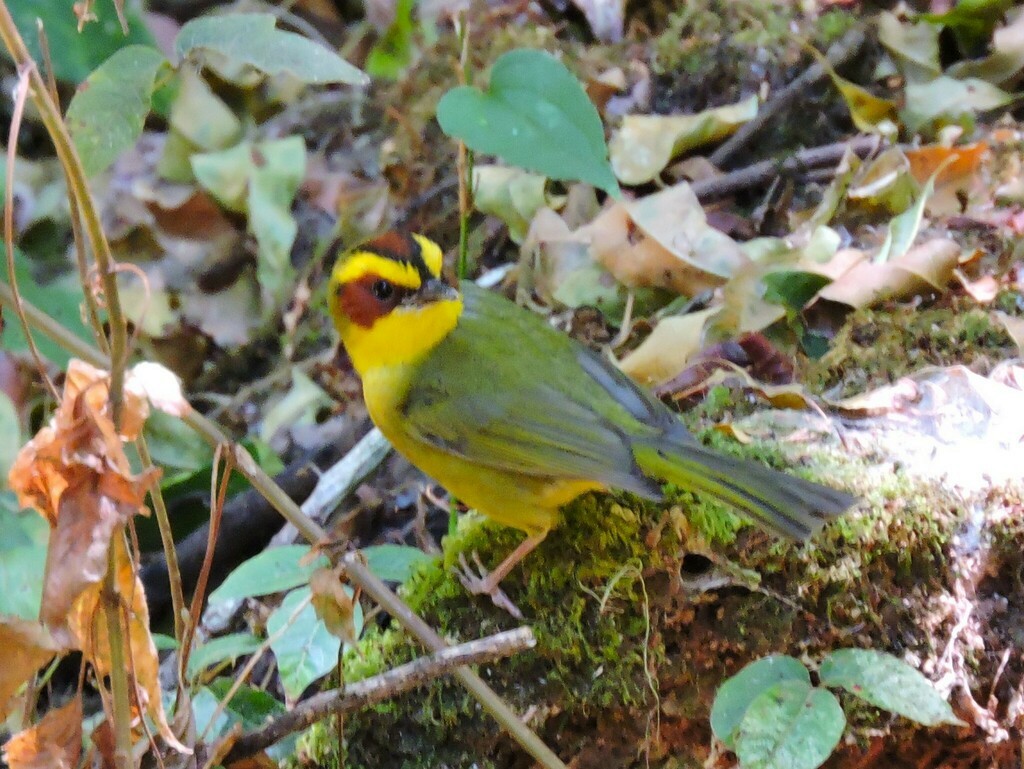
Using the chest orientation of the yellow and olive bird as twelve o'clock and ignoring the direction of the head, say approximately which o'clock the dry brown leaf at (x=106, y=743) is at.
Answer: The dry brown leaf is roughly at 10 o'clock from the yellow and olive bird.

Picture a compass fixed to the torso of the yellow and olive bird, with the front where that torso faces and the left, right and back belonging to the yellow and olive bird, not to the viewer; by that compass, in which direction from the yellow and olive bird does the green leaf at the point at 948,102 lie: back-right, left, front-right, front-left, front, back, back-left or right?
back-right

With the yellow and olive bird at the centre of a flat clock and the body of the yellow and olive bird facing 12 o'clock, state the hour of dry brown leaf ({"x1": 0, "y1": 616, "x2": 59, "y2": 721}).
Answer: The dry brown leaf is roughly at 10 o'clock from the yellow and olive bird.

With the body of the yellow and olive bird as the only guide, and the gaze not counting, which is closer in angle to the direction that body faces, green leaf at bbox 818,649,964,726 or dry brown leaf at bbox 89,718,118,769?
the dry brown leaf

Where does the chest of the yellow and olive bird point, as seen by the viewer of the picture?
to the viewer's left

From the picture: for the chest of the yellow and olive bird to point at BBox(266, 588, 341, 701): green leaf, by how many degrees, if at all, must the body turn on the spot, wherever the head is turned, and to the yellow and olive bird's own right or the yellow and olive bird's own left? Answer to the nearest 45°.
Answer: approximately 45° to the yellow and olive bird's own left
